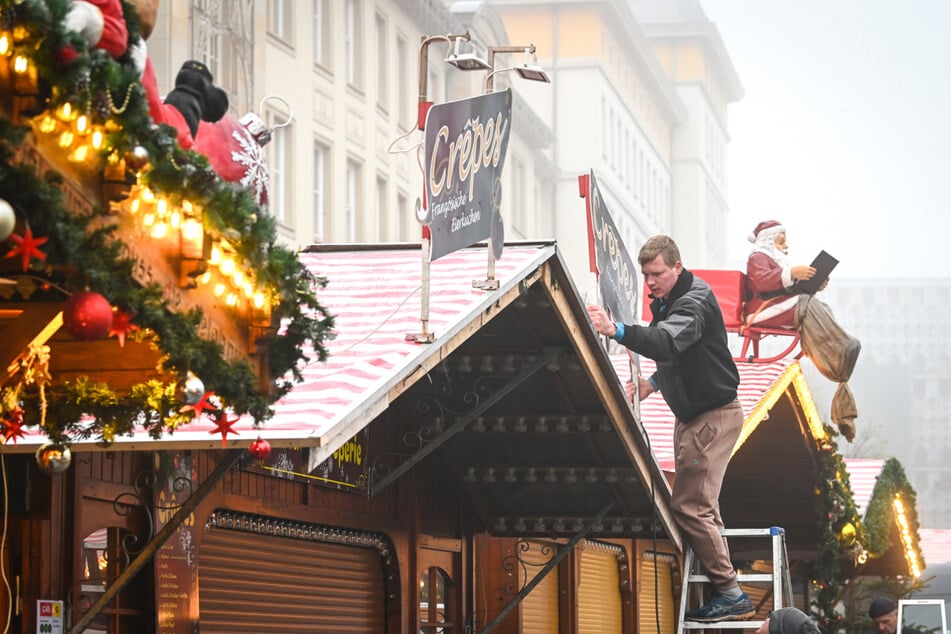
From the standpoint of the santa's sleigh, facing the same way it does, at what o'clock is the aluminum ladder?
The aluminum ladder is roughly at 3 o'clock from the santa's sleigh.

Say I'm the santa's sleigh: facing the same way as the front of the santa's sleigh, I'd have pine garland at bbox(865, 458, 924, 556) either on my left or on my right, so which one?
on my left

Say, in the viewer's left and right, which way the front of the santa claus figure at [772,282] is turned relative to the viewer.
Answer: facing to the right of the viewer

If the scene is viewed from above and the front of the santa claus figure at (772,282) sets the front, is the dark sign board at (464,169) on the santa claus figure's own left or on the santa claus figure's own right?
on the santa claus figure's own right

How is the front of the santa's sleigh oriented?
to the viewer's right

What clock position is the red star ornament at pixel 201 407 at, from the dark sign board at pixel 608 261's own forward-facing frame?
The red star ornament is roughly at 2 o'clock from the dark sign board.

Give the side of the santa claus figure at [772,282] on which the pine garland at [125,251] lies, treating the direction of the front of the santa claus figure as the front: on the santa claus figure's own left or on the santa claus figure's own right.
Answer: on the santa claus figure's own right

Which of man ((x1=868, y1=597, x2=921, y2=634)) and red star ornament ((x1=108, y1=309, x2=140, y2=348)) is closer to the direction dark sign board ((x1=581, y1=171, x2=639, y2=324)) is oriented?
the red star ornament

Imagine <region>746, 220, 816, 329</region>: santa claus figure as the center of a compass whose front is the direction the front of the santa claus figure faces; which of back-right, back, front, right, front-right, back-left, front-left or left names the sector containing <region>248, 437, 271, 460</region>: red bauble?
right
